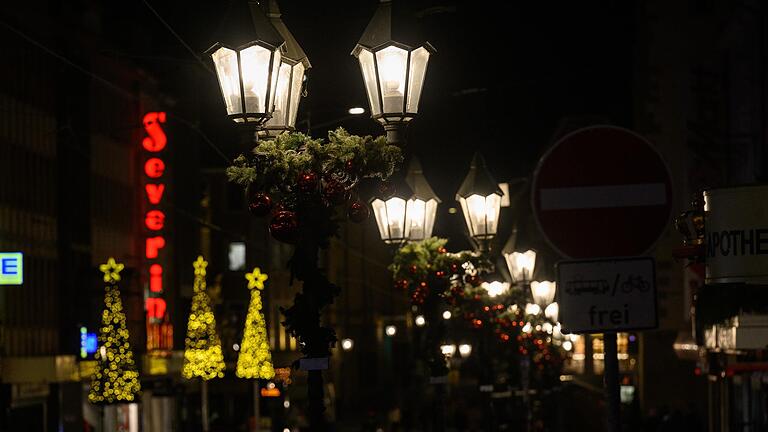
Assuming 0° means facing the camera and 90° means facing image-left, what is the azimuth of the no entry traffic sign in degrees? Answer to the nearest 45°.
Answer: approximately 0°

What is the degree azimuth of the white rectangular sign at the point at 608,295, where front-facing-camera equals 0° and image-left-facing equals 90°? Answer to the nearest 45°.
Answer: approximately 0°

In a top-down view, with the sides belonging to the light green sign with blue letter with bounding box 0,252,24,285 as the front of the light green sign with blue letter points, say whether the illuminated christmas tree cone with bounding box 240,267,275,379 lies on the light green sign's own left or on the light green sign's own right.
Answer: on the light green sign's own left

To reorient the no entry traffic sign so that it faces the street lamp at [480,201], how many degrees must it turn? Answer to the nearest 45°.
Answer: approximately 180°
